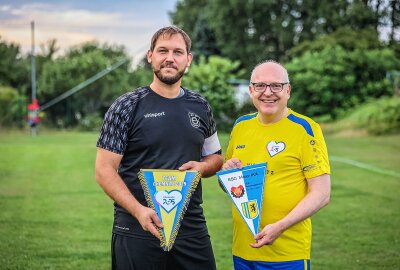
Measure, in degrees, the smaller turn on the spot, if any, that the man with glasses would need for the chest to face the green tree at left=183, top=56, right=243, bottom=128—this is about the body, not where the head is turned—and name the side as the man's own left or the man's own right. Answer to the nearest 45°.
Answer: approximately 135° to the man's own right

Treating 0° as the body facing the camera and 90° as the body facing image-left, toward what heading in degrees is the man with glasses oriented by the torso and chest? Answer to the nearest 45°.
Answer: approximately 45°

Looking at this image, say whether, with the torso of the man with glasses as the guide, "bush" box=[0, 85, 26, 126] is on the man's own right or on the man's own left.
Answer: on the man's own right

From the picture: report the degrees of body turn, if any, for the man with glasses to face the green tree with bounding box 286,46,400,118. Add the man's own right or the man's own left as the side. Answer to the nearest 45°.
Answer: approximately 135° to the man's own right

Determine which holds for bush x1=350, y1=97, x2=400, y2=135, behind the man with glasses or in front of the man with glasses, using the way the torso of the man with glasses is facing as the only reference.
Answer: behind

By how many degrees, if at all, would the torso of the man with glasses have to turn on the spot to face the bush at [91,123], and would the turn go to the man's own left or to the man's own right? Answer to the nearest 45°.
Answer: approximately 135° to the man's own right
